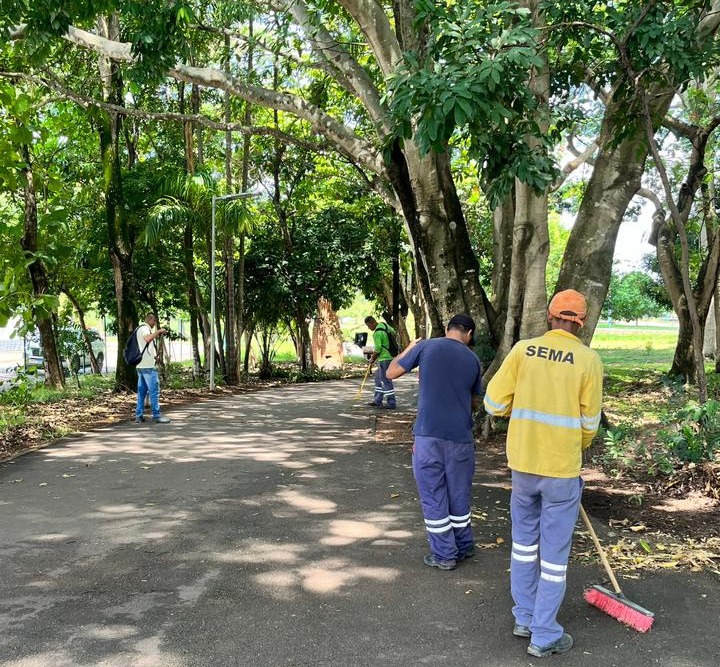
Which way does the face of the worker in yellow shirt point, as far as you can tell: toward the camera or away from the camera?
away from the camera

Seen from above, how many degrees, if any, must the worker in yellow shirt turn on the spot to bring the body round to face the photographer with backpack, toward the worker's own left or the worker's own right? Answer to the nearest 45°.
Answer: approximately 45° to the worker's own left

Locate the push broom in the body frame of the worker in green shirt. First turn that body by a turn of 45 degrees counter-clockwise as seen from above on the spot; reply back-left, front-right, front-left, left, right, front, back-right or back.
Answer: front-left

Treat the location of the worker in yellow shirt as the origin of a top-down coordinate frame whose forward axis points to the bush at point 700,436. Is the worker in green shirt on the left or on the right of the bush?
left

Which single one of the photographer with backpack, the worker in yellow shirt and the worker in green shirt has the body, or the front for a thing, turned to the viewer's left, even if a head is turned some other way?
the worker in green shirt

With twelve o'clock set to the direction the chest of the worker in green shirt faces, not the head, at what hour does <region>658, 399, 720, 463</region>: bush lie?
The bush is roughly at 8 o'clock from the worker in green shirt.

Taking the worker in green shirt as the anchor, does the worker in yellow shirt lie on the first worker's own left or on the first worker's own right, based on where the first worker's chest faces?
on the first worker's own left

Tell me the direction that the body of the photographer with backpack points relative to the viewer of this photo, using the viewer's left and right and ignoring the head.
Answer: facing to the right of the viewer

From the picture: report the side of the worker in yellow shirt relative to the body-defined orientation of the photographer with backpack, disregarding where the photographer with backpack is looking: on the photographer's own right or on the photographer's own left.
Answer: on the photographer's own right

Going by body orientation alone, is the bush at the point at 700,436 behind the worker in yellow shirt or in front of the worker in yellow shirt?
in front

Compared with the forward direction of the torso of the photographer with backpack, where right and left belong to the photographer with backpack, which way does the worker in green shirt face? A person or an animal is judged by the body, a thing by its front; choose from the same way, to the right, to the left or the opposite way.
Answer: the opposite way

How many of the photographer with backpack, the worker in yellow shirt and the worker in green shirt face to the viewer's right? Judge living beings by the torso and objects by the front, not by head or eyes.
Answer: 1

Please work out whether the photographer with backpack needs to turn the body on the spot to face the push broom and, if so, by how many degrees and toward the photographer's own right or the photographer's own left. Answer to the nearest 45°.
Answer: approximately 90° to the photographer's own right

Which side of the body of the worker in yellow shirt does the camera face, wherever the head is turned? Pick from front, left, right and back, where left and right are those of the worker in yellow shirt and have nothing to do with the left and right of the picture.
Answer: back

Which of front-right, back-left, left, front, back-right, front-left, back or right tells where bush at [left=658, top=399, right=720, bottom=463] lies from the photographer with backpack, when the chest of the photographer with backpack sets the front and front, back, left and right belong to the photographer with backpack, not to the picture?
front-right

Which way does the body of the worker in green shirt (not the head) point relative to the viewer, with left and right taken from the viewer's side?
facing to the left of the viewer
